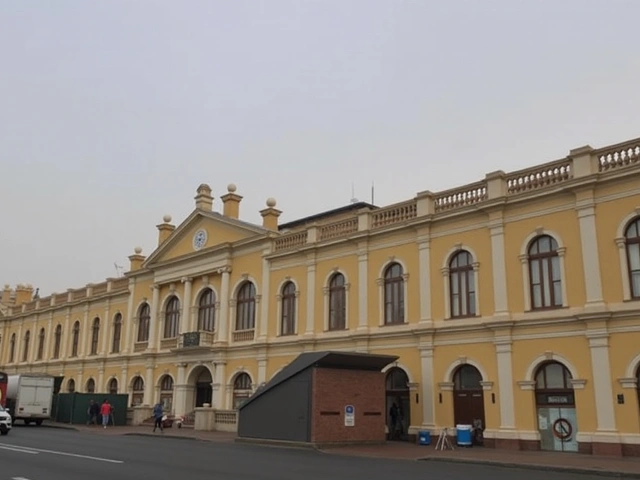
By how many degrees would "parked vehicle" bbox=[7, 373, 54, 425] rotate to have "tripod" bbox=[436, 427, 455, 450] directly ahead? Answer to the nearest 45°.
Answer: approximately 135° to its right

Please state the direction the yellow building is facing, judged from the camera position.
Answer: facing the viewer and to the left of the viewer

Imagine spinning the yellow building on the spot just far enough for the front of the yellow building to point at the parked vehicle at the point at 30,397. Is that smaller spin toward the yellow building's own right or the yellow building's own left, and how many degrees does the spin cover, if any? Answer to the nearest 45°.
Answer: approximately 90° to the yellow building's own right

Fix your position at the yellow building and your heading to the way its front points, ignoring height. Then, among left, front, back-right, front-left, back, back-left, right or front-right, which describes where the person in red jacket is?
right

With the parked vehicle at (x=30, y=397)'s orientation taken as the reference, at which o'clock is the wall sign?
The wall sign is roughly at 5 o'clock from the parked vehicle.

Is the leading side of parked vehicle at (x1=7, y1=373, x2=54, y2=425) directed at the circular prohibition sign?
no

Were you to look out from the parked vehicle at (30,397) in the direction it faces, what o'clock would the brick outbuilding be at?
The brick outbuilding is roughly at 5 o'clock from the parked vehicle.

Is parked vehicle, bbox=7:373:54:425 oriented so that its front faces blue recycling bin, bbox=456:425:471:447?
no
